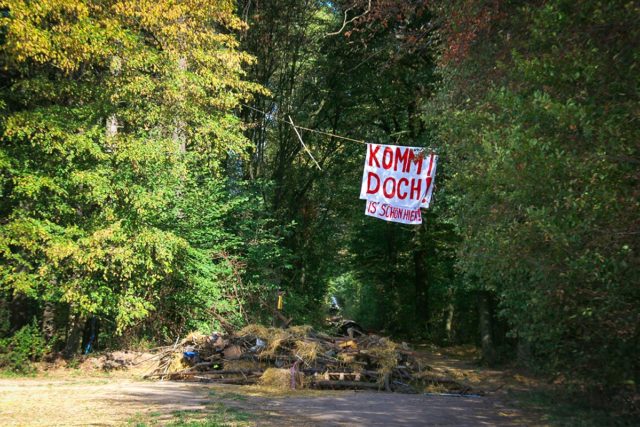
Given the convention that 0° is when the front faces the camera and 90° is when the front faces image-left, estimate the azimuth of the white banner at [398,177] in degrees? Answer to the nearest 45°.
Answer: approximately 0°

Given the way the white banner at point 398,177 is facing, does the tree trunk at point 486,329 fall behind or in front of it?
behind

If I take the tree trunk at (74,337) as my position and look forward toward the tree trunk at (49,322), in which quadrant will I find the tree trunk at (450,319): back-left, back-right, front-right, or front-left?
back-right

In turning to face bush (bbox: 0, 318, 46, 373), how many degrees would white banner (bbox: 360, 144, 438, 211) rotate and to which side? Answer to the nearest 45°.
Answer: approximately 90° to its right

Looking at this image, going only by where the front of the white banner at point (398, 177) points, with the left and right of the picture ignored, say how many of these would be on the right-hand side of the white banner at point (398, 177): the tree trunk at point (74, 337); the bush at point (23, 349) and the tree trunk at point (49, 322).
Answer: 3

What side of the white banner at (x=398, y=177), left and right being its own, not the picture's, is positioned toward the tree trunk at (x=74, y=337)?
right

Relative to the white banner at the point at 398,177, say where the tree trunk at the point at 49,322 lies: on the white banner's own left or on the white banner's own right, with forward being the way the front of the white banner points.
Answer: on the white banner's own right
